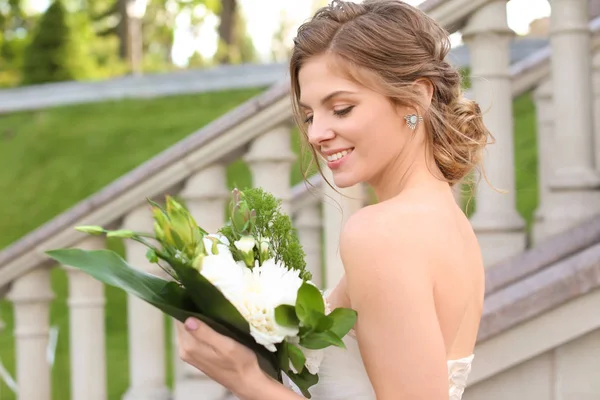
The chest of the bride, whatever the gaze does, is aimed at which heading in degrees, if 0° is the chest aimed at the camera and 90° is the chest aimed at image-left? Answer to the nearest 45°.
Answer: approximately 90°

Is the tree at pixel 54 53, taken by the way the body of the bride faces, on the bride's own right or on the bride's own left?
on the bride's own right
